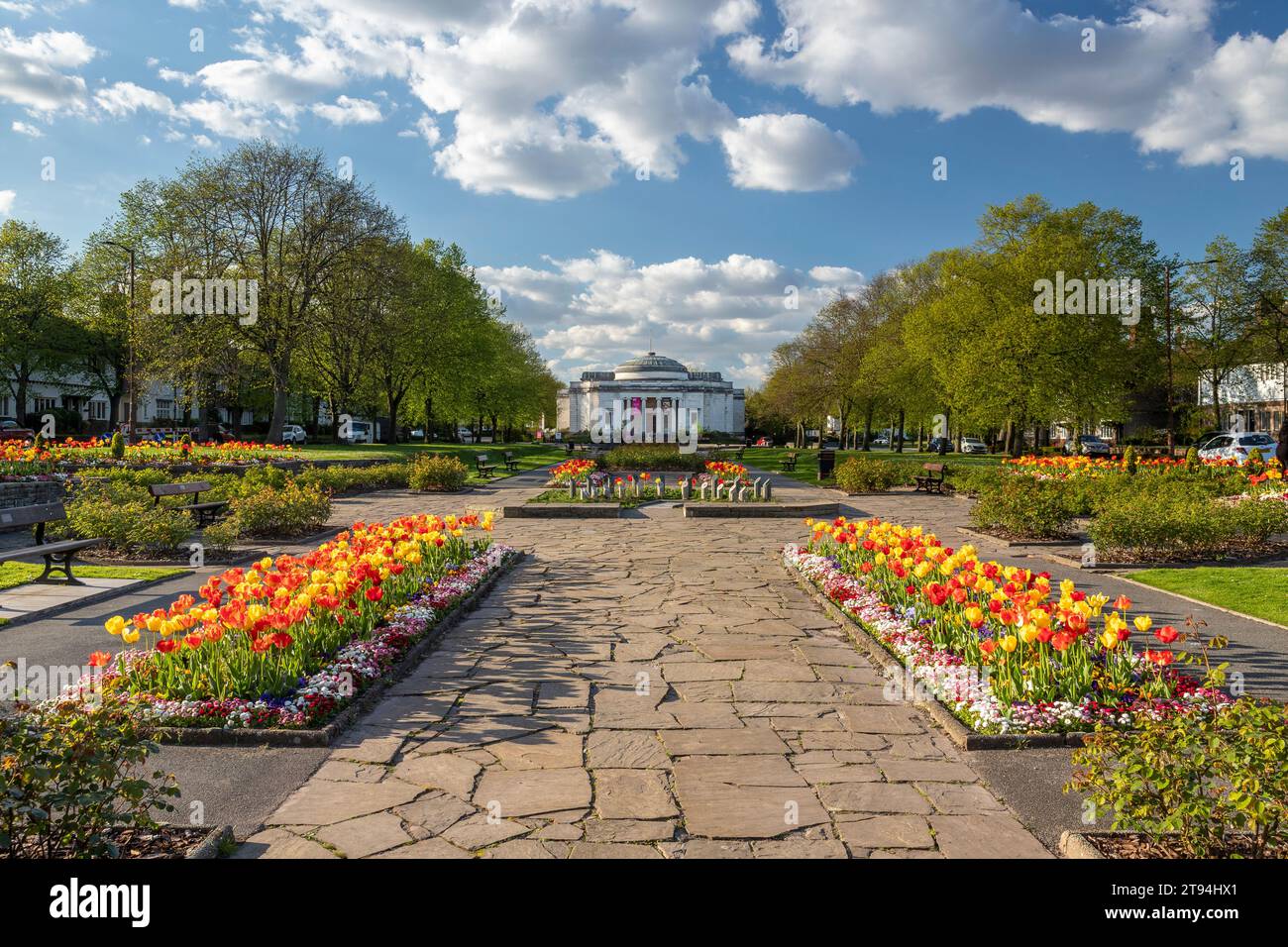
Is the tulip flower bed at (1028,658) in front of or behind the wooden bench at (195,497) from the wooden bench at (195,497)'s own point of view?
in front

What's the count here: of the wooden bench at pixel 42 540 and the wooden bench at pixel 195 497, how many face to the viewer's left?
0

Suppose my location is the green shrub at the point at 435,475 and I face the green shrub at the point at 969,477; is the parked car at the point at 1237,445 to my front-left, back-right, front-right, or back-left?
front-left

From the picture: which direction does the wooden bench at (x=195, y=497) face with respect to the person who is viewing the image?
facing the viewer and to the right of the viewer

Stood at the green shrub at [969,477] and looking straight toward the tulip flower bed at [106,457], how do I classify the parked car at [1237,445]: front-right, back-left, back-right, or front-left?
back-right

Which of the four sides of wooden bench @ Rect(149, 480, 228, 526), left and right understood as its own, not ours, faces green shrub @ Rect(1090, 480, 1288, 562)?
front

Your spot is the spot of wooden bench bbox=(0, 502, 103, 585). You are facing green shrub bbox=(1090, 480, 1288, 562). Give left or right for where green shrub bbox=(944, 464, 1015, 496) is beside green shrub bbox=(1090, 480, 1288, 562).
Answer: left

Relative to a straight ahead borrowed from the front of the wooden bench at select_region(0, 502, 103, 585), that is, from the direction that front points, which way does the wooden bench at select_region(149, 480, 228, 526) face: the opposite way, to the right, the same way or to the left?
the same way

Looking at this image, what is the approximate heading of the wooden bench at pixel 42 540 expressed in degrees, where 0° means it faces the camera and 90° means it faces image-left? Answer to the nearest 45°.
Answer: approximately 315°

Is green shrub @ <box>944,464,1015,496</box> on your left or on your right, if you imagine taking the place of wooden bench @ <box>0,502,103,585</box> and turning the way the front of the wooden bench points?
on your left
